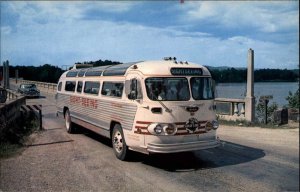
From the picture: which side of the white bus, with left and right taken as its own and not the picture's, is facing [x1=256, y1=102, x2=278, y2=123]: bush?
left

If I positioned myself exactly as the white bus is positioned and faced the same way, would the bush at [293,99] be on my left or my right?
on my left

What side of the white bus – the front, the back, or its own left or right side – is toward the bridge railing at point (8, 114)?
back

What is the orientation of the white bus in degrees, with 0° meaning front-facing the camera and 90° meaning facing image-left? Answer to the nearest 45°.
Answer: approximately 315°
